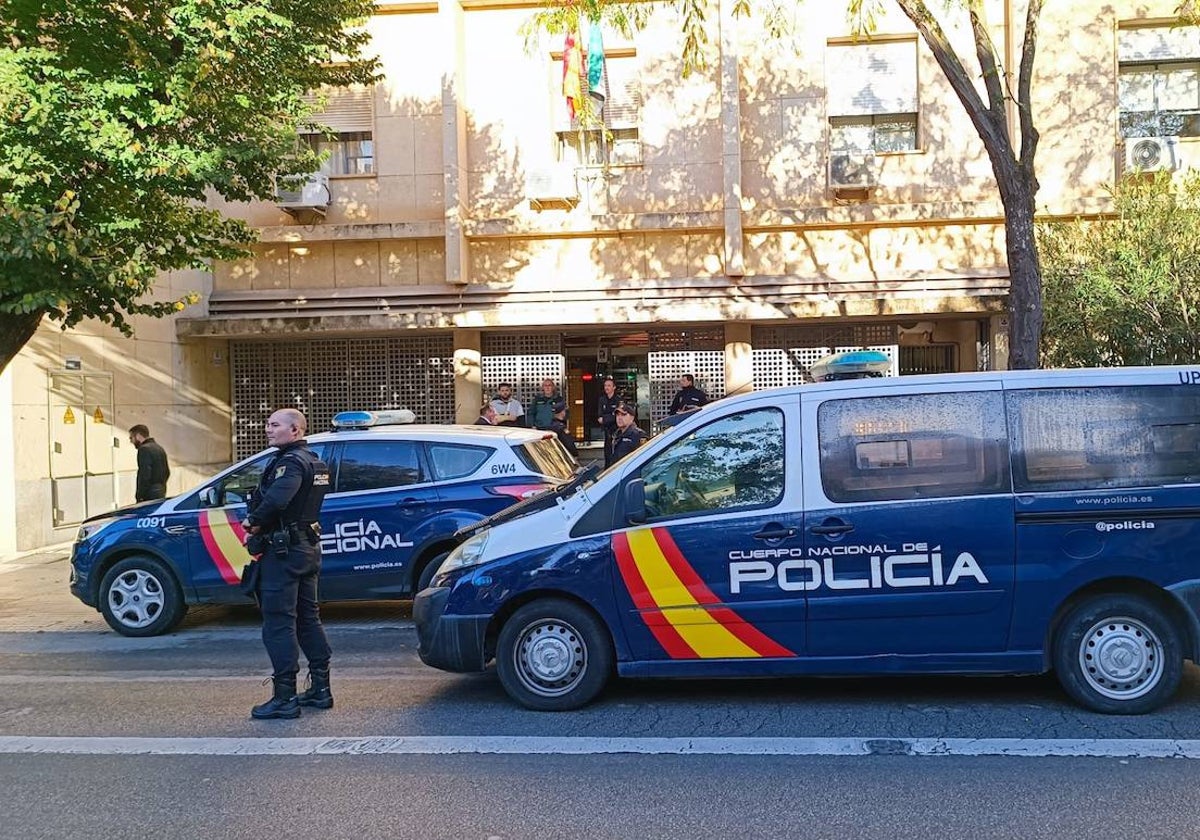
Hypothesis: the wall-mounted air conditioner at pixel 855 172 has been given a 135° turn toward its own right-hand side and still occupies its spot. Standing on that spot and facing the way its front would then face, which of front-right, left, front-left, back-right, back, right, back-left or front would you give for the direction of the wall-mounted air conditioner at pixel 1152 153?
back-right

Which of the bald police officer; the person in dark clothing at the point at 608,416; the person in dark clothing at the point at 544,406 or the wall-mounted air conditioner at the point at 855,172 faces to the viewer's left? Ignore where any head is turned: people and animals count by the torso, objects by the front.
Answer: the bald police officer

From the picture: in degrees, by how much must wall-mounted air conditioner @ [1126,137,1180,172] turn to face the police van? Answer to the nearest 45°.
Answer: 0° — it already faces it

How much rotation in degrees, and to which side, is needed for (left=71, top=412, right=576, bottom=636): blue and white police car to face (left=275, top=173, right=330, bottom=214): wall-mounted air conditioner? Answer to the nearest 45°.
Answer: approximately 90° to its right

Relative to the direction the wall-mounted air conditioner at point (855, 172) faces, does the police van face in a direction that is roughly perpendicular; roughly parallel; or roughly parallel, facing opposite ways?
roughly perpendicular

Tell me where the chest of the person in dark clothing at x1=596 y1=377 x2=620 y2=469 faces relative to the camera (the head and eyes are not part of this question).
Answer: toward the camera

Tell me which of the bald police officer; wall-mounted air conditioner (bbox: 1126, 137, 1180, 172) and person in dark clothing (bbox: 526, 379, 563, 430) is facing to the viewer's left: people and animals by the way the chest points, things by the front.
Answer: the bald police officer

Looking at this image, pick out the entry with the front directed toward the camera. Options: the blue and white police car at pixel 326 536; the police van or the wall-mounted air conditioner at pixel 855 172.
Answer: the wall-mounted air conditioner

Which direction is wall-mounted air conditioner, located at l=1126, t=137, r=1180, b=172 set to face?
toward the camera
